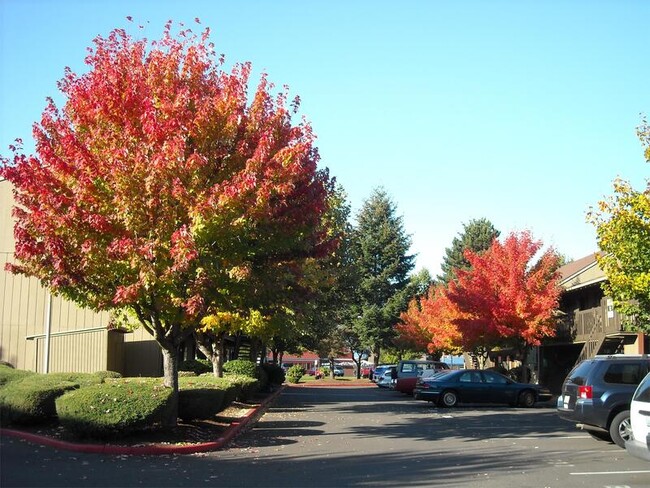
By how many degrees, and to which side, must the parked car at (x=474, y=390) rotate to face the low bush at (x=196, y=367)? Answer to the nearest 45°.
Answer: approximately 180°

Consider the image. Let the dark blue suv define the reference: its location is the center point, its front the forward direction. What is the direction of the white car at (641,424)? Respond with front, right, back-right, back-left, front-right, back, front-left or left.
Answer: back-right

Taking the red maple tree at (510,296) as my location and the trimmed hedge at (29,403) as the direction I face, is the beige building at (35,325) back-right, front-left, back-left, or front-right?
front-right

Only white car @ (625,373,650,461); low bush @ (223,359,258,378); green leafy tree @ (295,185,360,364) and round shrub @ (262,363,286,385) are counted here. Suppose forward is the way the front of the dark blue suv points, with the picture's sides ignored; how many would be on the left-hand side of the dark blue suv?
3

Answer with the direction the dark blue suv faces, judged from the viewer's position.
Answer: facing away from the viewer and to the right of the viewer

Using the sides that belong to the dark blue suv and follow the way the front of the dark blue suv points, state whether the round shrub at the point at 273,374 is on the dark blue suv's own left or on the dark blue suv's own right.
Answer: on the dark blue suv's own left

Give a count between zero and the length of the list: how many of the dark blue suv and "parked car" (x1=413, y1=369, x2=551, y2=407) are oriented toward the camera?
0

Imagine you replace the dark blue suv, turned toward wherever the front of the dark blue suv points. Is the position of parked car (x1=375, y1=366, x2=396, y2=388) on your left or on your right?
on your left

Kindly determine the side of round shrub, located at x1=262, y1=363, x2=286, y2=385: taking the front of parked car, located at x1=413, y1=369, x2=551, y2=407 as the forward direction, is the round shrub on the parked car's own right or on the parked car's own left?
on the parked car's own left

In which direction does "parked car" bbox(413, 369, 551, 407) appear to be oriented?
to the viewer's right
